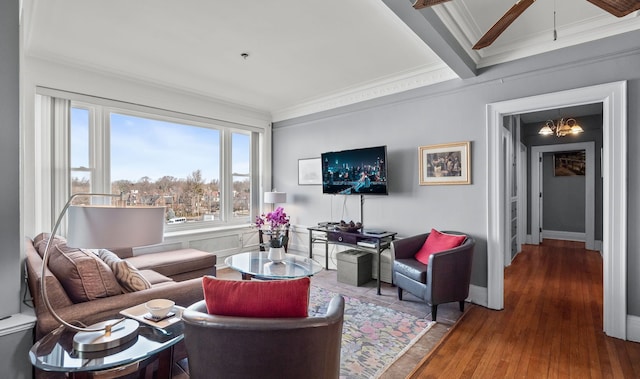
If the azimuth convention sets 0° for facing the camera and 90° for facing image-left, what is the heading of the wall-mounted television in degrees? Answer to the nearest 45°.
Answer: approximately 45°

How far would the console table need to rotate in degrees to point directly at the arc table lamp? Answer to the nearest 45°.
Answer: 0° — it already faces it

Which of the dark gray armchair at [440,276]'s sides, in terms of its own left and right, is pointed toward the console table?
right

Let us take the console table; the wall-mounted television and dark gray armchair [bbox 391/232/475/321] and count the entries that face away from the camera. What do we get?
0

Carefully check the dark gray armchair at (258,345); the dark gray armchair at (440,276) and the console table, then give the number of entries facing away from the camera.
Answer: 1

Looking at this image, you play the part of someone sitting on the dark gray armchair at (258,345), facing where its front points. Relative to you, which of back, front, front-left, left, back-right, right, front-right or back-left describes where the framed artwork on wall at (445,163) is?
front-right

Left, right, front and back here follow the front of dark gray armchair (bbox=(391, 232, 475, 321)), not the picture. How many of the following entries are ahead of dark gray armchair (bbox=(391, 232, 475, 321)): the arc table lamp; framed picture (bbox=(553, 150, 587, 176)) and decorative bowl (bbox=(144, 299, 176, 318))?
2

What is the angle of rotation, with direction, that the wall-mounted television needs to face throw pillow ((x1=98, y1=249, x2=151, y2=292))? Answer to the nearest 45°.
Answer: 0° — it already faces it

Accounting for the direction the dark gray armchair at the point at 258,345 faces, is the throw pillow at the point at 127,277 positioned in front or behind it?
in front

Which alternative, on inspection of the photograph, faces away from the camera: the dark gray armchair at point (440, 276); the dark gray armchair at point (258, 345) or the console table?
the dark gray armchair at point (258, 345)

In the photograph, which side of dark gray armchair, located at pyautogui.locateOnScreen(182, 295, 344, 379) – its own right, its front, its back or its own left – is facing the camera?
back

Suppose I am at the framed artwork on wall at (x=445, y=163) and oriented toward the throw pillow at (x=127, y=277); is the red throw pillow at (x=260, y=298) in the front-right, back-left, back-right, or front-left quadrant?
front-left

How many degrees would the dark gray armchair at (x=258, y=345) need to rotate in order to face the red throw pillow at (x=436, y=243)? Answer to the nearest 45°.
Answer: approximately 45° to its right

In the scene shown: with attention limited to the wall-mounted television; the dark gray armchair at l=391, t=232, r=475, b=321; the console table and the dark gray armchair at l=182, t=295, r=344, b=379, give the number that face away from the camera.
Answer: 1

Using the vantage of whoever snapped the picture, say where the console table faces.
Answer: facing the viewer and to the left of the viewer

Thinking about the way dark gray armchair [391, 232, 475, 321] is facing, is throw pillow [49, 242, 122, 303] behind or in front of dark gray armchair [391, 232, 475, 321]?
in front

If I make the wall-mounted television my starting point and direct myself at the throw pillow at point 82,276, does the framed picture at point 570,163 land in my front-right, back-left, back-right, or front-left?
back-left
